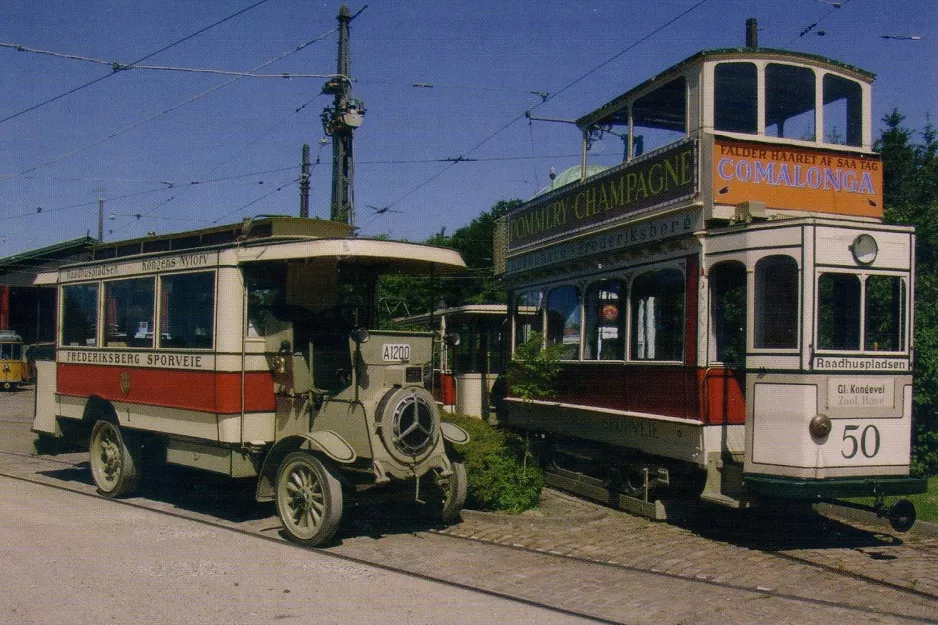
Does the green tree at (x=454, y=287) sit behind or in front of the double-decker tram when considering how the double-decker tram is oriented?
behind

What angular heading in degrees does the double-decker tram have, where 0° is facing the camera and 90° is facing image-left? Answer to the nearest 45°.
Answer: approximately 315°

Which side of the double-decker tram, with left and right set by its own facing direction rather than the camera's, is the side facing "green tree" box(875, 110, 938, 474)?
left

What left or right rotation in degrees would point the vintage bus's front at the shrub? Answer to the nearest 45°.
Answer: approximately 45° to its left

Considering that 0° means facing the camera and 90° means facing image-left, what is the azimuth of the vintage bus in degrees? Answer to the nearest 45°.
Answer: approximately 315°

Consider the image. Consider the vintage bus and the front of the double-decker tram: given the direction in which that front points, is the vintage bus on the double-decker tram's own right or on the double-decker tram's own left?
on the double-decker tram's own right

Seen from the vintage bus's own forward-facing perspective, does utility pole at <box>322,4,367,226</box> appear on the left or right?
on its left

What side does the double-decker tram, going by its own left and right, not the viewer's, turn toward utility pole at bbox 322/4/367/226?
back

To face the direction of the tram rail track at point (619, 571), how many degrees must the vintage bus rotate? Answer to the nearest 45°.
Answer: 0° — it already faces it

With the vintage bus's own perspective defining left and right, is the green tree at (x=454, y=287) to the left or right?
on its left

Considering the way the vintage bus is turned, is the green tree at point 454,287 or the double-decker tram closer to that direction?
the double-decker tram
